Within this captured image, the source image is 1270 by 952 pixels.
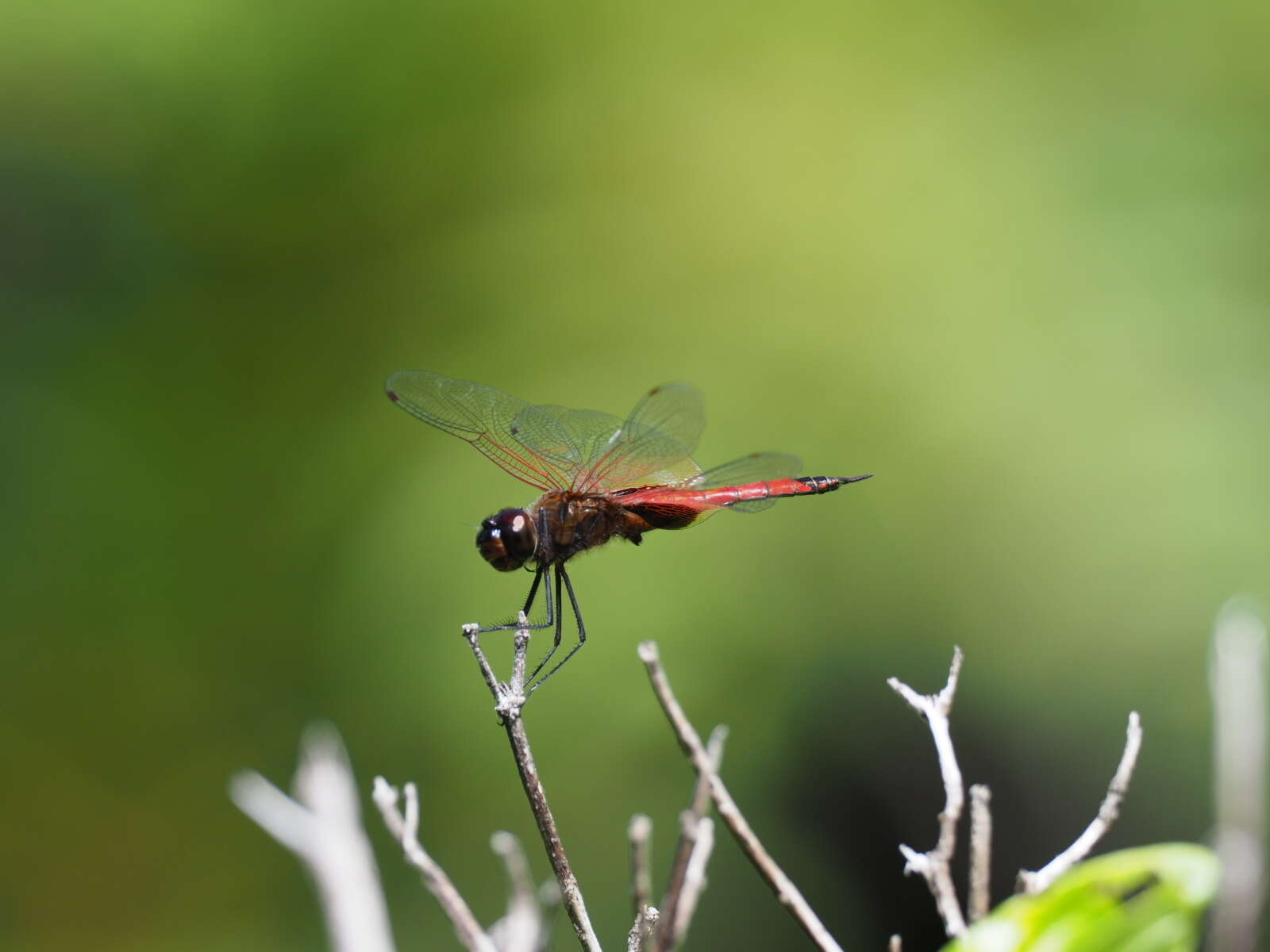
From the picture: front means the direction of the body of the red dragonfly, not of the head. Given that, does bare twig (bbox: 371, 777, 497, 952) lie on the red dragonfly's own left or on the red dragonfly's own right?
on the red dragonfly's own left

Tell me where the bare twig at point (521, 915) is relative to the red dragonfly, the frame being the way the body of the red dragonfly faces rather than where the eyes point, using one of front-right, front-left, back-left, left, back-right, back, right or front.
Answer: left

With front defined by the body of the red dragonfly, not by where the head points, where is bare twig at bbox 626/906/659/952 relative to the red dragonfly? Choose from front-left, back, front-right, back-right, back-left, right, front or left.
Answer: left

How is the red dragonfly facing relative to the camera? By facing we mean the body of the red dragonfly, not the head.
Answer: to the viewer's left

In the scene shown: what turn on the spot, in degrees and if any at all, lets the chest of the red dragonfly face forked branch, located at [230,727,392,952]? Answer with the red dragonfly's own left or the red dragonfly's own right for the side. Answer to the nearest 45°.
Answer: approximately 90° to the red dragonfly's own left

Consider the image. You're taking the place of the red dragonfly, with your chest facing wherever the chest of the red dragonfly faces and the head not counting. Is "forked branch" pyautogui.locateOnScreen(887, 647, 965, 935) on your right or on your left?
on your left

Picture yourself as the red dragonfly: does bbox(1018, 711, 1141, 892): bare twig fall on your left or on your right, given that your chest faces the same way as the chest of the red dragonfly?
on your left

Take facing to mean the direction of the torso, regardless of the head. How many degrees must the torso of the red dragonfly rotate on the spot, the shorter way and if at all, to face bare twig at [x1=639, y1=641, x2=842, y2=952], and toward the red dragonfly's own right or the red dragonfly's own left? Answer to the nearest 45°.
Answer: approximately 180°

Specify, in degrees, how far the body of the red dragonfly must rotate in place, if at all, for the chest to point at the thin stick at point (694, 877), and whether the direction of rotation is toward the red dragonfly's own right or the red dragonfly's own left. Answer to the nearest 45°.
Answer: approximately 90° to the red dragonfly's own left
